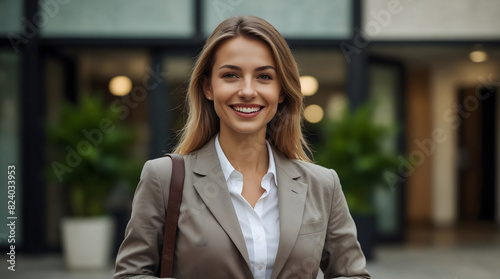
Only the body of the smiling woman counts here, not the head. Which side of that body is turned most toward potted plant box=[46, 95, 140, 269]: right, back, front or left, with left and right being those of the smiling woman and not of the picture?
back

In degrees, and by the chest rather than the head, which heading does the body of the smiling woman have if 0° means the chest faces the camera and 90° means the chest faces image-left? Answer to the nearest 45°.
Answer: approximately 0°

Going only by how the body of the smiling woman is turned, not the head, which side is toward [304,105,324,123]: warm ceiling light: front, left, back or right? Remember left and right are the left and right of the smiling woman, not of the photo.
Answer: back

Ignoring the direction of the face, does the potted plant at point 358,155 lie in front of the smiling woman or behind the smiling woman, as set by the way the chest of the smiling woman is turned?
behind

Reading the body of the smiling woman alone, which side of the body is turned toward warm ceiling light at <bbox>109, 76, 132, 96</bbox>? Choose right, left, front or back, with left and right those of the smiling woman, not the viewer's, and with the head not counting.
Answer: back

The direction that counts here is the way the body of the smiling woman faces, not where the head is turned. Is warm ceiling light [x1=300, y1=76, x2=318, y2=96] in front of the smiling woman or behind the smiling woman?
behind

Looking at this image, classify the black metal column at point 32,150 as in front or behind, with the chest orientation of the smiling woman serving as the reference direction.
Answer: behind

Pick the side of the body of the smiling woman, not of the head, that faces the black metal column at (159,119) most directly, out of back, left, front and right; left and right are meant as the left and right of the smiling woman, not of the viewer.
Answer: back

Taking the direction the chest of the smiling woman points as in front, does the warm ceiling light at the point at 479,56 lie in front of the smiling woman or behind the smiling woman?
behind
